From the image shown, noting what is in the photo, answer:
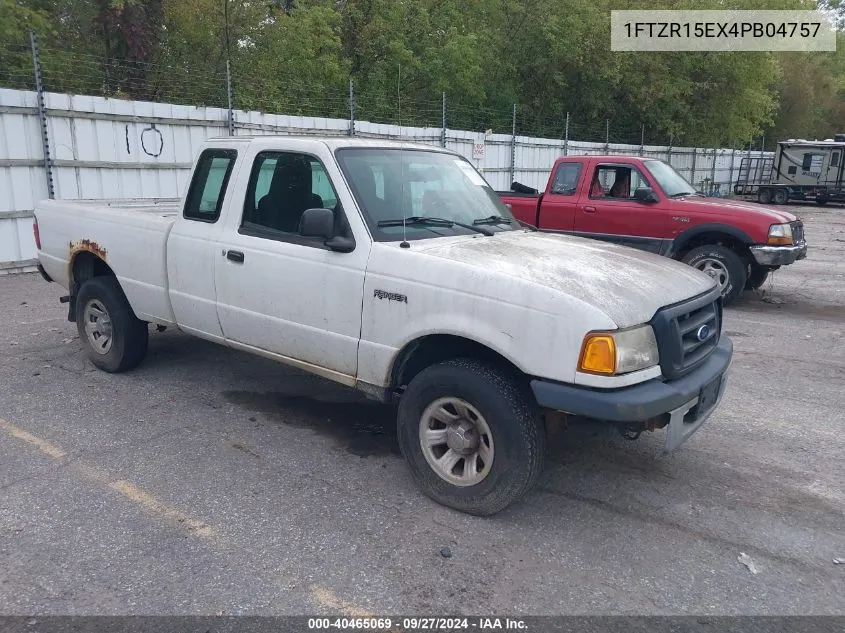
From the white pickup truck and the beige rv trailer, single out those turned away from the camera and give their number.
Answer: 0

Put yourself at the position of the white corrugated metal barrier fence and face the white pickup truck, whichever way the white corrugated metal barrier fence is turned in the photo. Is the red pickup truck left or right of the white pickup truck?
left

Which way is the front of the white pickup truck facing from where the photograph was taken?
facing the viewer and to the right of the viewer

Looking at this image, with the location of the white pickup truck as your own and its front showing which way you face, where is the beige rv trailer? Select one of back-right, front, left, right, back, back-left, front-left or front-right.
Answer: left

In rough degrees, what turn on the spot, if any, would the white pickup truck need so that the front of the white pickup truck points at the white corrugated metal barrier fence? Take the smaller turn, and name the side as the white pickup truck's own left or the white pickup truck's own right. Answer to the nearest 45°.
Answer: approximately 180°
